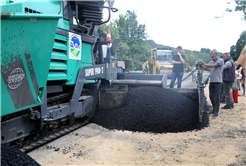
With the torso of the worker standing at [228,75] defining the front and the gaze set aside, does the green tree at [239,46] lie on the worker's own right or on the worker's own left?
on the worker's own right

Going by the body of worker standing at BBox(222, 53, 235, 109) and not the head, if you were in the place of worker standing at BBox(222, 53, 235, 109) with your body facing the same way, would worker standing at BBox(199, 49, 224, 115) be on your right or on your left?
on your left

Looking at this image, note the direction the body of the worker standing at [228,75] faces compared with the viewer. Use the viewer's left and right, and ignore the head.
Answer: facing to the left of the viewer

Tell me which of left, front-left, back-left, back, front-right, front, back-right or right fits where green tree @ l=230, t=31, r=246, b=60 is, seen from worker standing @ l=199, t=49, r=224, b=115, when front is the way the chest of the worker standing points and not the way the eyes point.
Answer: back-right

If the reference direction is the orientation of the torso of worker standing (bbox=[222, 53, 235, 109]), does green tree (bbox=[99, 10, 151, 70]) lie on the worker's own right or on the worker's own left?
on the worker's own right

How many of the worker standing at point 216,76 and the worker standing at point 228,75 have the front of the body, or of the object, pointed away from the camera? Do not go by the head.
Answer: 0

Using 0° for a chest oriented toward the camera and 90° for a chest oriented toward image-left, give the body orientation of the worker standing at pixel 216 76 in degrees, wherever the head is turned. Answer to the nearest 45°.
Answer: approximately 45°
